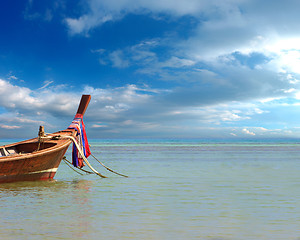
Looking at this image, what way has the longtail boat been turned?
to the viewer's right
